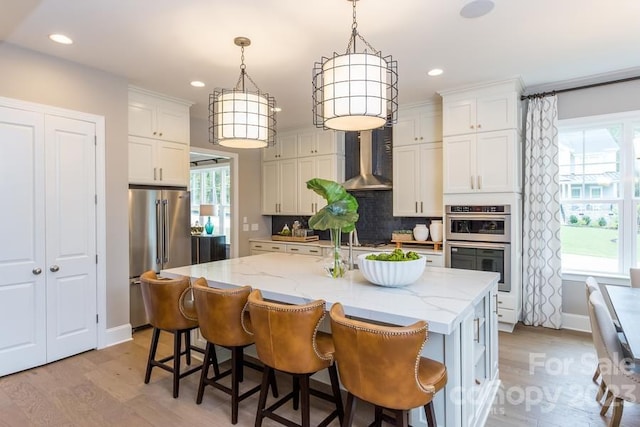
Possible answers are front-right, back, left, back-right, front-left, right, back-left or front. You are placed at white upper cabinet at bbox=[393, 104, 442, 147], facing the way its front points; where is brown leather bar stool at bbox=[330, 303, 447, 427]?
front

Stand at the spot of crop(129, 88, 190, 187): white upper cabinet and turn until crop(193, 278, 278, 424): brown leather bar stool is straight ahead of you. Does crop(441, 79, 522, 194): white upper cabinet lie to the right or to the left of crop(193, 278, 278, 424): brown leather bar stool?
left

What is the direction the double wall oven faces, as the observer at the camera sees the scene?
facing the viewer

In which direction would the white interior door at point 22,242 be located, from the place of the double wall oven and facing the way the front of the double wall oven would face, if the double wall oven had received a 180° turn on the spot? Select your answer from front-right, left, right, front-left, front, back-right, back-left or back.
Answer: back-left

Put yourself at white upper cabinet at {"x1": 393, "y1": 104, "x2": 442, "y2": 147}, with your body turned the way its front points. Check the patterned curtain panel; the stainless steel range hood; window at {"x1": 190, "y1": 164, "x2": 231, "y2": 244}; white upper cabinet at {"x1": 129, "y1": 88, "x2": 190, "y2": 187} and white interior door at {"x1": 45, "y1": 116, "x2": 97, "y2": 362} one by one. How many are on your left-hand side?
1

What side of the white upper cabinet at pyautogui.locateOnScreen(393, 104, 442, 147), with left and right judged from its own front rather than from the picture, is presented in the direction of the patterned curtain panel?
left

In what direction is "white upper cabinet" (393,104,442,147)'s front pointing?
toward the camera

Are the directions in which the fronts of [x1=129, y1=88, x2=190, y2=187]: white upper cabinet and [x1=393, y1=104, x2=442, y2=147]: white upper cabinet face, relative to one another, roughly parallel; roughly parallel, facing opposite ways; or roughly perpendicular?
roughly perpendicular

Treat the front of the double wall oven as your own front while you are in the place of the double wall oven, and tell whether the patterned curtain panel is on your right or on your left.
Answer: on your left

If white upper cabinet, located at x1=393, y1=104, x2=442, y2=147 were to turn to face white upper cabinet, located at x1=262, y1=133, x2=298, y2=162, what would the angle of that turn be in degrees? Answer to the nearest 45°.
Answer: approximately 90° to its right

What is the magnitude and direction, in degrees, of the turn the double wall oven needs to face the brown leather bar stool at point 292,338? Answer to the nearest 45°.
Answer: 0° — it already faces it

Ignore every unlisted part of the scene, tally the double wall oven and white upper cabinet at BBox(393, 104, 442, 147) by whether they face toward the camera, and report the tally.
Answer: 2

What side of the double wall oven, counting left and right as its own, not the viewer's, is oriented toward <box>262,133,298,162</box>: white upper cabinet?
right

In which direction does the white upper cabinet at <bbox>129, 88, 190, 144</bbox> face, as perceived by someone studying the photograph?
facing the viewer and to the right of the viewer
